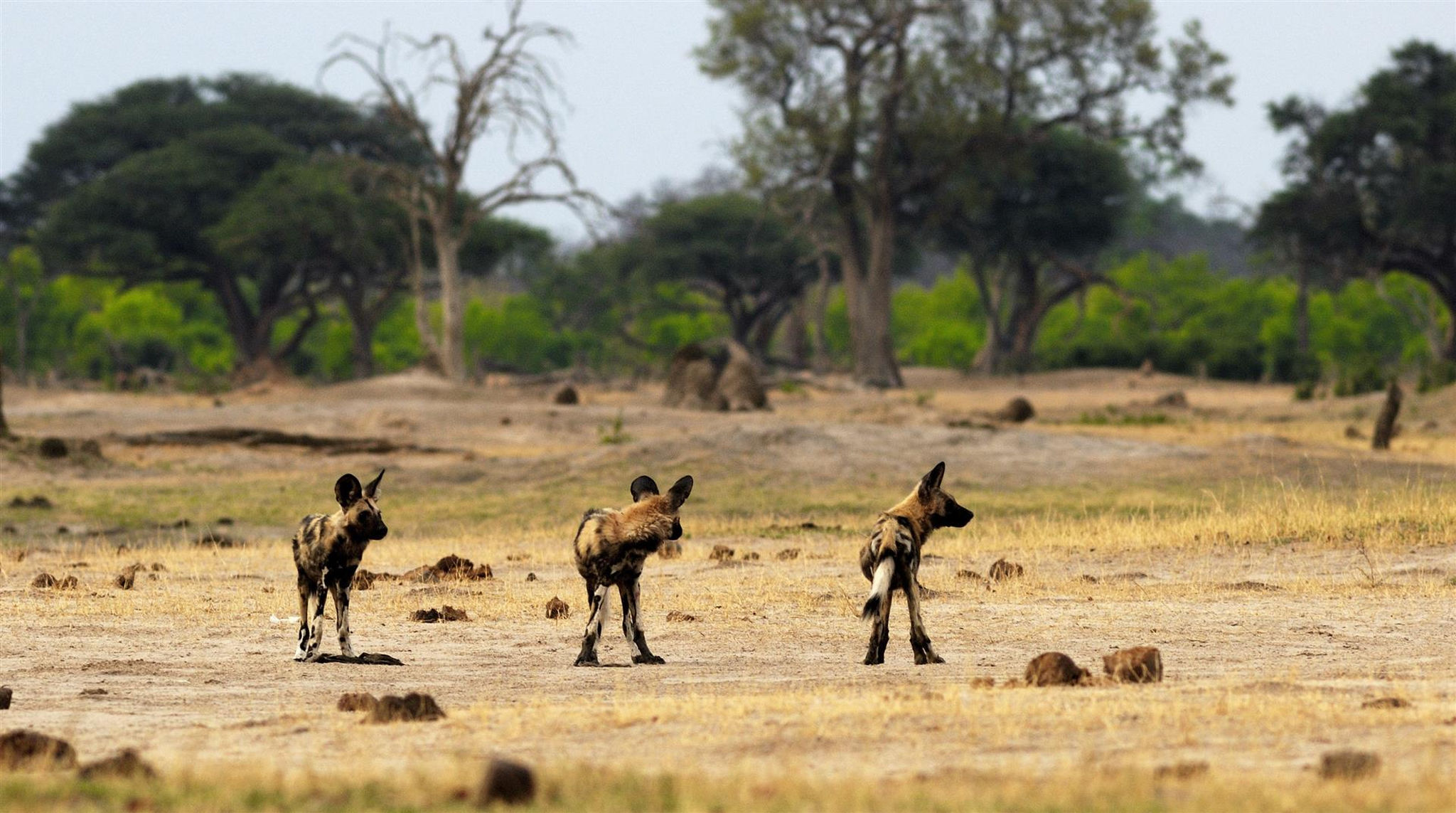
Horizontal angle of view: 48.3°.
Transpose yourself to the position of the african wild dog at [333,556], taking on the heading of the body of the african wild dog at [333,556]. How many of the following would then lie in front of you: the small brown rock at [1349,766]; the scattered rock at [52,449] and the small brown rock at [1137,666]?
2

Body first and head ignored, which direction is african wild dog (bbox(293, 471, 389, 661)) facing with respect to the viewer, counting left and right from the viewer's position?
facing the viewer and to the right of the viewer

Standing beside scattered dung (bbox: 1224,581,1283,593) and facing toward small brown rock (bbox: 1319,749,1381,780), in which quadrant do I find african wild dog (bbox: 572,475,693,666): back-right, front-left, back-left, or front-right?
front-right

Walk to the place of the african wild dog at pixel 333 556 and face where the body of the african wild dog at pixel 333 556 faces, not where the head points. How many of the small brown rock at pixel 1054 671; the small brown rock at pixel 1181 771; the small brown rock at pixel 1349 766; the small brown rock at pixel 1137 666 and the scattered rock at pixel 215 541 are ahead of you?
4

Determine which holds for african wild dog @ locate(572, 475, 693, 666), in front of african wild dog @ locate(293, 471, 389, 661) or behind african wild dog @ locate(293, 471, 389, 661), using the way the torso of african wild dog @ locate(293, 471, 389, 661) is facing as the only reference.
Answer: in front

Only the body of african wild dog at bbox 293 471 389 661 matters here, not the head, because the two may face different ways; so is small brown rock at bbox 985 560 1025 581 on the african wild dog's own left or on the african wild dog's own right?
on the african wild dog's own left

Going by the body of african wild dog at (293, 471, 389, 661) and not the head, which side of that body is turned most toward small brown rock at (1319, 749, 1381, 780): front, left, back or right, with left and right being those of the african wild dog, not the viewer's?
front

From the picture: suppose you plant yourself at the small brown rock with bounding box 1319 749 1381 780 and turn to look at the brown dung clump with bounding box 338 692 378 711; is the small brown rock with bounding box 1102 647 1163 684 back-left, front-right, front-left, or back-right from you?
front-right

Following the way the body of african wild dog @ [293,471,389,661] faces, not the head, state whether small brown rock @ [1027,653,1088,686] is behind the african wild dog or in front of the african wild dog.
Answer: in front
